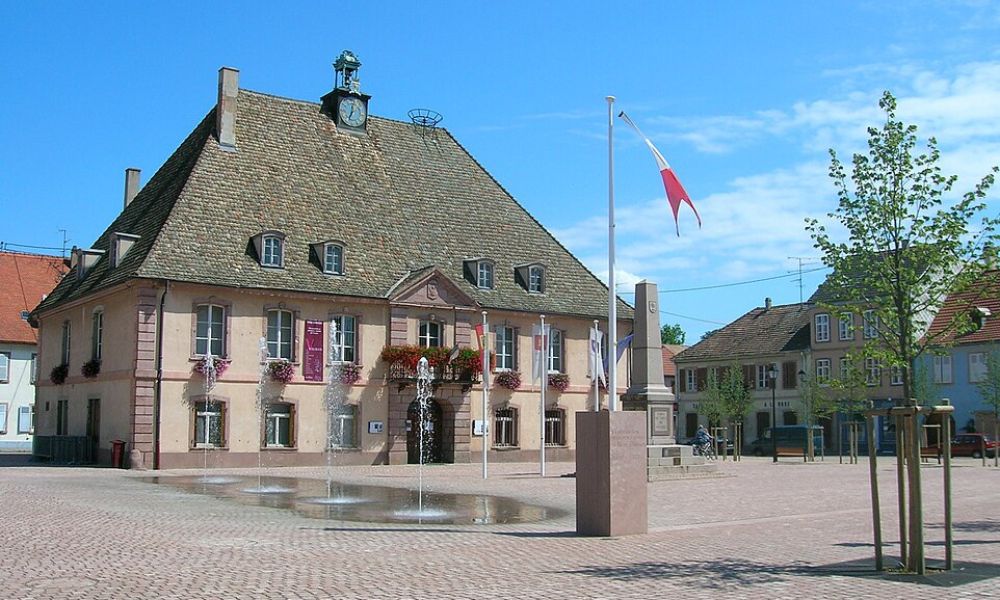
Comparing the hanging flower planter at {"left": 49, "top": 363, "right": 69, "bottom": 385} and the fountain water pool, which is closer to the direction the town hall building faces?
the fountain water pool

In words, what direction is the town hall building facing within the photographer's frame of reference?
facing the viewer and to the right of the viewer

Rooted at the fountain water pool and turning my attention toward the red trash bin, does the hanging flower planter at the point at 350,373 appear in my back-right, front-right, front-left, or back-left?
front-right

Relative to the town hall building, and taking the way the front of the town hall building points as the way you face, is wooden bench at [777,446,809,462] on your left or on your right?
on your left

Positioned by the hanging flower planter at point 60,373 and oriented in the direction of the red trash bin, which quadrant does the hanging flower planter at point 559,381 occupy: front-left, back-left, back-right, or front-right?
front-left
